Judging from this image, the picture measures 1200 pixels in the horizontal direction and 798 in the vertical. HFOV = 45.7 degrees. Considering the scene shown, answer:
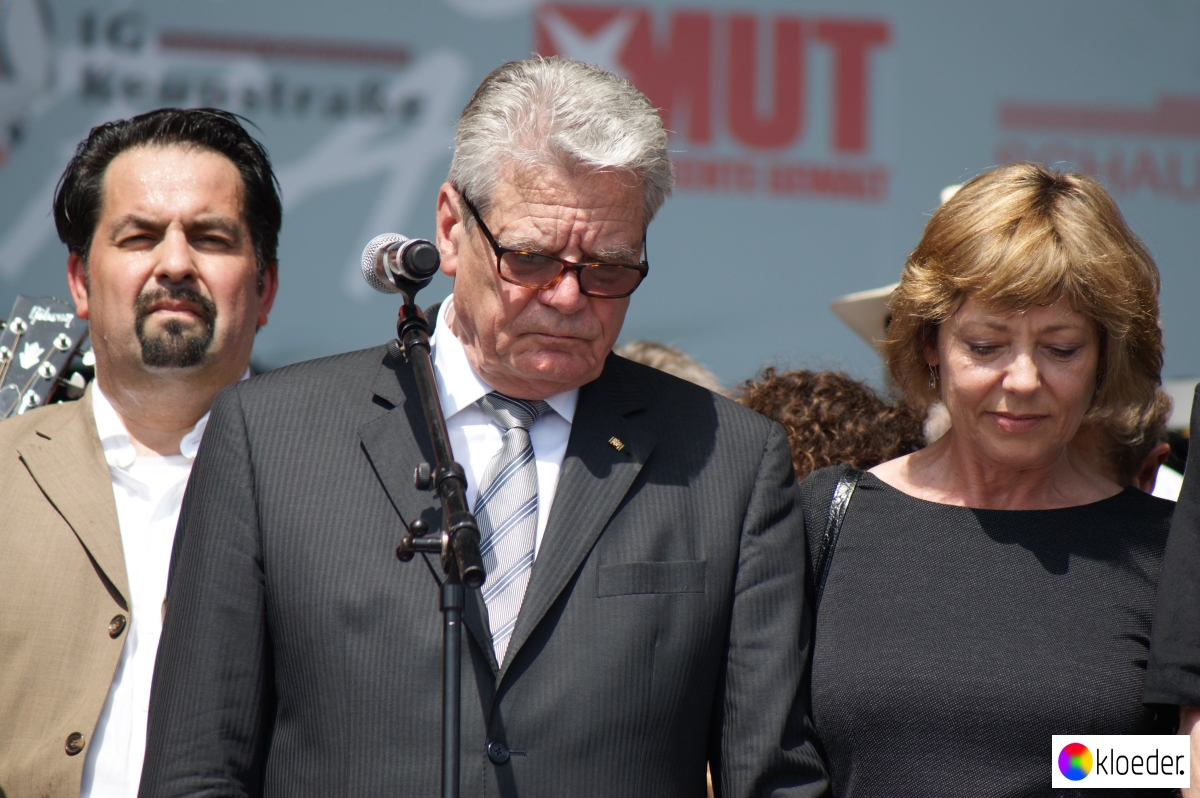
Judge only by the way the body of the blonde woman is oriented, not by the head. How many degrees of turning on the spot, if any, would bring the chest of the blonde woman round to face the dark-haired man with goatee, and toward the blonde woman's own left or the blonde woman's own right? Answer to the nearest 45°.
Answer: approximately 90° to the blonde woman's own right

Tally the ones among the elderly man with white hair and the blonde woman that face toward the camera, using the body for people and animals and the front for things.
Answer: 2

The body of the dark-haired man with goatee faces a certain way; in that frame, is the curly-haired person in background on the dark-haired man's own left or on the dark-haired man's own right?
on the dark-haired man's own left

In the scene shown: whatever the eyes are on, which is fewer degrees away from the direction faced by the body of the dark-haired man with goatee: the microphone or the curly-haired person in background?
the microphone

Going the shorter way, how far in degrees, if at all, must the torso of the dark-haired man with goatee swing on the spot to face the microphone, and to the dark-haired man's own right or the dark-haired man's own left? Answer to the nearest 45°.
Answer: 0° — they already face it

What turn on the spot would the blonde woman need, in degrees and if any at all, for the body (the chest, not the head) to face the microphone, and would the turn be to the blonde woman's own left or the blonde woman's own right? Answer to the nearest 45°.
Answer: approximately 45° to the blonde woman's own right

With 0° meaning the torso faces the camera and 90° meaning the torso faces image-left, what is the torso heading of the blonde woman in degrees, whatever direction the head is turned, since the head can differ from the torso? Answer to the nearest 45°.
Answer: approximately 0°

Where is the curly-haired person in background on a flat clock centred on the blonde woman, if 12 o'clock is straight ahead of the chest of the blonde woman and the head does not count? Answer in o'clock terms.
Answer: The curly-haired person in background is roughly at 5 o'clock from the blonde woman.
